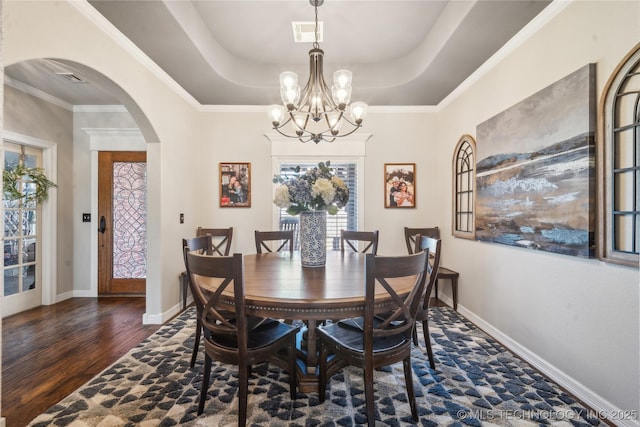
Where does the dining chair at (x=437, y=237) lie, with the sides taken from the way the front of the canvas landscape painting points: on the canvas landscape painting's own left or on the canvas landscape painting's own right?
on the canvas landscape painting's own right

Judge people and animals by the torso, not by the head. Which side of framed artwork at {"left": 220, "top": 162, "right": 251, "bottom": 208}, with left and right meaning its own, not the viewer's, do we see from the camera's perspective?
front

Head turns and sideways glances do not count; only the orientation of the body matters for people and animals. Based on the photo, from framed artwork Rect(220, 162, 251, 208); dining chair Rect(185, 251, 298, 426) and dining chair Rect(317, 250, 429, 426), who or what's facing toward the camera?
the framed artwork

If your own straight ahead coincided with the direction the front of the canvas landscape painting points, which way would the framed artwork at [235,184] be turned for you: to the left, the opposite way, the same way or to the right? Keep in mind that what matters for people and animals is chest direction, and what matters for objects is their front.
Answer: to the left

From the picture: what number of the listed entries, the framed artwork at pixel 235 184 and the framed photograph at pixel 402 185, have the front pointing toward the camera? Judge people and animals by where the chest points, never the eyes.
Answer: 2

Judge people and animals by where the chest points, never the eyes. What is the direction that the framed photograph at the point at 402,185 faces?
toward the camera

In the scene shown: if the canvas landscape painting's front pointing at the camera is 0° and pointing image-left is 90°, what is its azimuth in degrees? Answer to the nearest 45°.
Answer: approximately 45°

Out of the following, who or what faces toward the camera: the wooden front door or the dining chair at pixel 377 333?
the wooden front door

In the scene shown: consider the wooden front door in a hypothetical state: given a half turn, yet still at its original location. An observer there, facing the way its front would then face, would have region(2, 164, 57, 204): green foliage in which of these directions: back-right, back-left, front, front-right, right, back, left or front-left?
left

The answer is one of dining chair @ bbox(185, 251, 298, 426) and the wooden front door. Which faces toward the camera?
the wooden front door

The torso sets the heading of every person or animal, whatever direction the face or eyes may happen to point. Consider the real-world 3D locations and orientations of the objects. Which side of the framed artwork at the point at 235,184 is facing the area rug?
front

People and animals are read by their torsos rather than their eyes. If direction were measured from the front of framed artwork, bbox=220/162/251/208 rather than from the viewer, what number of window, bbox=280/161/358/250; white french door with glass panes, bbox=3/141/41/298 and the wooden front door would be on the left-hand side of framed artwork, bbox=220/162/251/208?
1

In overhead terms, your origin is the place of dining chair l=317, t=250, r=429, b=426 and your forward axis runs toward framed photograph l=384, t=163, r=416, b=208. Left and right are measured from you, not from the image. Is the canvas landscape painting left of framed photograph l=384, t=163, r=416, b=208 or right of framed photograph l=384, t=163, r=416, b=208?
right

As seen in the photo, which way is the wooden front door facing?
toward the camera

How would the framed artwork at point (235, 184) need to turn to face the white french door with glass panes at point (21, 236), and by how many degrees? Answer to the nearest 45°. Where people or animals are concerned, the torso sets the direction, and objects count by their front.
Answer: approximately 90° to its right

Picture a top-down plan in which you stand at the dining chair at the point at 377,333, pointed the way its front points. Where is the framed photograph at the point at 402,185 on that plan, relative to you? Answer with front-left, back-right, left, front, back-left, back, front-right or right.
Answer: front-right

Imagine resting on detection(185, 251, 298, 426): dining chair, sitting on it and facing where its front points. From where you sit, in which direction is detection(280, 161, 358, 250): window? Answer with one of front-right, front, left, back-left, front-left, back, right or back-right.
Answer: front

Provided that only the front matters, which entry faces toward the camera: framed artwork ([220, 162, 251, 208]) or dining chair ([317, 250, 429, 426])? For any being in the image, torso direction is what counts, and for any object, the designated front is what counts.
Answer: the framed artwork
